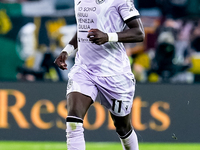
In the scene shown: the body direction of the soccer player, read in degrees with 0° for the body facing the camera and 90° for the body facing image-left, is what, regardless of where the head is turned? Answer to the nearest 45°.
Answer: approximately 45°
